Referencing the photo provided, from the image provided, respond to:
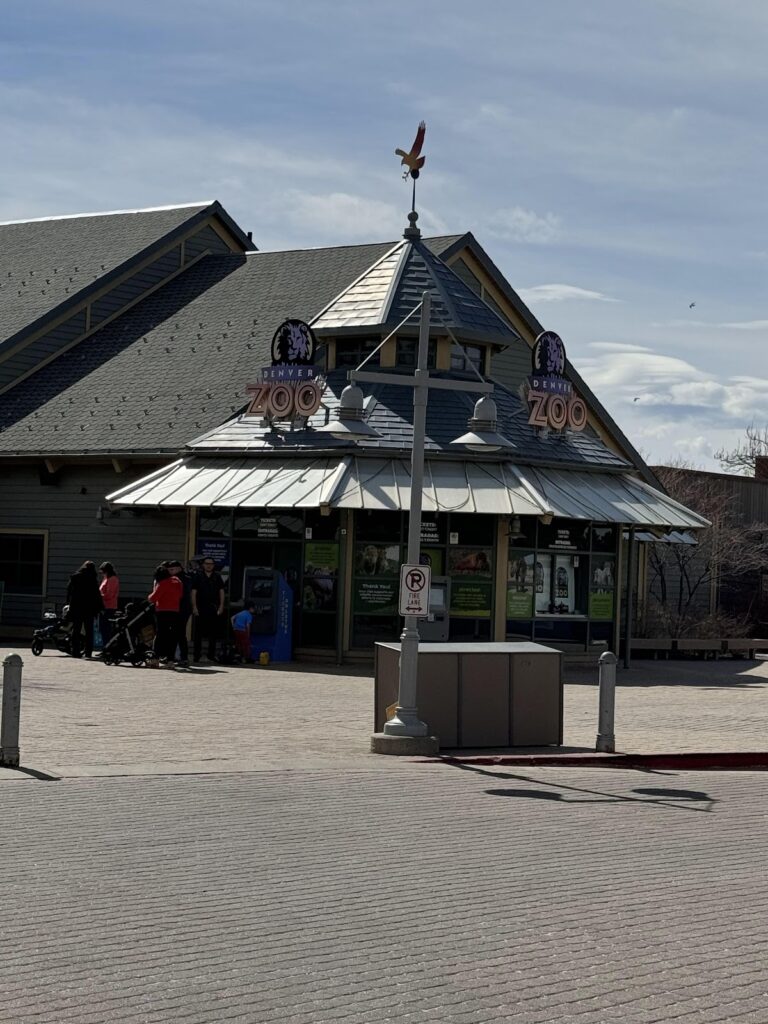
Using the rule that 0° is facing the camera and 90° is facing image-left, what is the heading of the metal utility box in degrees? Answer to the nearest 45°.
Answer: approximately 0°

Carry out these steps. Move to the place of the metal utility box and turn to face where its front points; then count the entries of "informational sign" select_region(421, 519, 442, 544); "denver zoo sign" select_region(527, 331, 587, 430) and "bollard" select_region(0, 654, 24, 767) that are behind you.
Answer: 2

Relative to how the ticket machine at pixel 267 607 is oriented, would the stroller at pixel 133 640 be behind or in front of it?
in front

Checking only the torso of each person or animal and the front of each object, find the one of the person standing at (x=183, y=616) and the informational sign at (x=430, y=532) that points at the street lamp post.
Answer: the informational sign

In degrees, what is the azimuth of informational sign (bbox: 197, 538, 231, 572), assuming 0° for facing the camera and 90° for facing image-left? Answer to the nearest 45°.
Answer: approximately 0°

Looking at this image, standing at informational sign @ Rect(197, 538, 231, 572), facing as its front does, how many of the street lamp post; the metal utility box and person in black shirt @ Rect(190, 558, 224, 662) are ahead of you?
3

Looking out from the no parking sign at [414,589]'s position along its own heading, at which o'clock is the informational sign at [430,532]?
the informational sign at [430,532] is roughly at 6 o'clock from the no parking sign at [414,589].

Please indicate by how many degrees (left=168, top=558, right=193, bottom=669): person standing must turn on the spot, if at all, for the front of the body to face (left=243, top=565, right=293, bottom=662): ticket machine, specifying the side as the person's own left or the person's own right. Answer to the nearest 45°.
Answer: approximately 135° to the person's own right

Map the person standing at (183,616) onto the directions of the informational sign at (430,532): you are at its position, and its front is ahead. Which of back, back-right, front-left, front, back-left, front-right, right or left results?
front-right

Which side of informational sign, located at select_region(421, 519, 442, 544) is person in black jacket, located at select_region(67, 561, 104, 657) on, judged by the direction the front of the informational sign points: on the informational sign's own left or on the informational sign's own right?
on the informational sign's own right

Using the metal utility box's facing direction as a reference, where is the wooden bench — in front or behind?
behind
